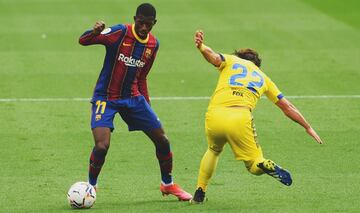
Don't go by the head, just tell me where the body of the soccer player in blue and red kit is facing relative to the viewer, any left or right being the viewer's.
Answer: facing the viewer and to the right of the viewer

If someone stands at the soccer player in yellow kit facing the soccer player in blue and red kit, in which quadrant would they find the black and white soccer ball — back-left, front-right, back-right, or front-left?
front-left

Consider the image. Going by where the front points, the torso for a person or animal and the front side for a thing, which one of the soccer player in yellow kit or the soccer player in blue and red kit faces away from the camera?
the soccer player in yellow kit

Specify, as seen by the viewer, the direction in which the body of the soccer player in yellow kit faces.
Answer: away from the camera

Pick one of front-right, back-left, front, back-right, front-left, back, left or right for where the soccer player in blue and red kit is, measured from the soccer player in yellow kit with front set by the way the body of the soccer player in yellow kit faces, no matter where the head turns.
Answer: left

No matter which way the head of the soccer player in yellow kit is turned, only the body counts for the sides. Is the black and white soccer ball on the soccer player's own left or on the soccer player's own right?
on the soccer player's own left

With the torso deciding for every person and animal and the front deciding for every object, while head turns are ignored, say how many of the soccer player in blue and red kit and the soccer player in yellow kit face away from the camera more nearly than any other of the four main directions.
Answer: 1
